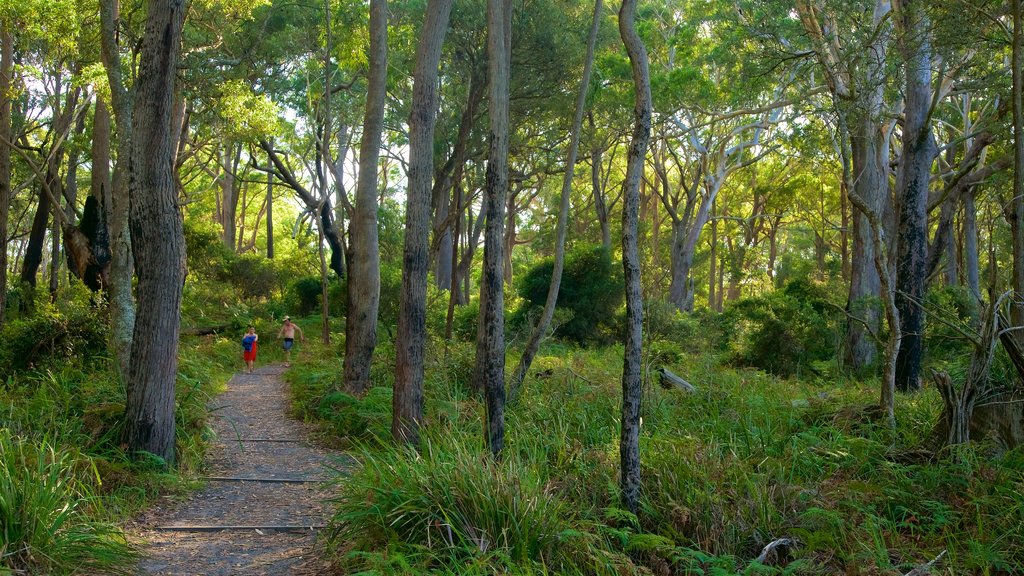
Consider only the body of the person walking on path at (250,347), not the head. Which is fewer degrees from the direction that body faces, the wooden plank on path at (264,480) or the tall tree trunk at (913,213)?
the wooden plank on path

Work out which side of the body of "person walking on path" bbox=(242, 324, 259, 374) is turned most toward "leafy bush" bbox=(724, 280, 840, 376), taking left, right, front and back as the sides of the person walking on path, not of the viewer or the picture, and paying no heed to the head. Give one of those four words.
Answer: left

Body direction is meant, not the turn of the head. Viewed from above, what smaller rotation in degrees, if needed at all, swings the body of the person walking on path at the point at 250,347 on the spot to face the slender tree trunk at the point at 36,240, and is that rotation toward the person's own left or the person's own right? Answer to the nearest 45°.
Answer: approximately 135° to the person's own right

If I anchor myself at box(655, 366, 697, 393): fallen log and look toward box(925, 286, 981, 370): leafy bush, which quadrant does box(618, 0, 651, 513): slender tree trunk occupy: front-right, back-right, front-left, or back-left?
back-right

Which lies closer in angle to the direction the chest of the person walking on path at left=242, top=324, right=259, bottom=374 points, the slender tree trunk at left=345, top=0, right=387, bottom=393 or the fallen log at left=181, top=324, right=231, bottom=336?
the slender tree trunk

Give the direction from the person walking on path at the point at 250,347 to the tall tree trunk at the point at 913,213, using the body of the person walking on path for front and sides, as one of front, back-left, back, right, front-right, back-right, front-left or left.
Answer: front-left

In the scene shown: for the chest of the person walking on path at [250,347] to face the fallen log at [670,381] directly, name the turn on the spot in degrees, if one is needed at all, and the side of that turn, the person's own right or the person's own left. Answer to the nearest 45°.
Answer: approximately 45° to the person's own left

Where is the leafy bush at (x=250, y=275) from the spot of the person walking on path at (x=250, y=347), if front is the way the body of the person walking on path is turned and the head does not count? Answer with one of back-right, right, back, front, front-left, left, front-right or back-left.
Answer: back

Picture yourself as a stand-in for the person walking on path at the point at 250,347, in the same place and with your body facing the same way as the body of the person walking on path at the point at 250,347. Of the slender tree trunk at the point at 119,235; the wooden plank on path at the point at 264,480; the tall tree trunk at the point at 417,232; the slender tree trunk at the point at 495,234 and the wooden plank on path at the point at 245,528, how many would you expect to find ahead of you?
5

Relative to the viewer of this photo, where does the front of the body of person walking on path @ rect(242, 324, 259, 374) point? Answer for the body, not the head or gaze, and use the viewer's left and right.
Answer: facing the viewer

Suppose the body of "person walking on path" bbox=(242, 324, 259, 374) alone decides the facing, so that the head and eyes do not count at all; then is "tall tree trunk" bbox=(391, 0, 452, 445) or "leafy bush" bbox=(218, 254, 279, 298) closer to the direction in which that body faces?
the tall tree trunk

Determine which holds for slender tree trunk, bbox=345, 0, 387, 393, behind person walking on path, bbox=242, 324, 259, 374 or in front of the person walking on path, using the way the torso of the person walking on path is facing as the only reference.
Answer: in front

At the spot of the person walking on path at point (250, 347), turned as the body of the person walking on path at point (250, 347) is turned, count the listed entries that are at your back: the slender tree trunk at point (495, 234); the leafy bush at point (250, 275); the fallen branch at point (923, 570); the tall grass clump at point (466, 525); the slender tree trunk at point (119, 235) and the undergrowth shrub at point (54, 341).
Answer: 1

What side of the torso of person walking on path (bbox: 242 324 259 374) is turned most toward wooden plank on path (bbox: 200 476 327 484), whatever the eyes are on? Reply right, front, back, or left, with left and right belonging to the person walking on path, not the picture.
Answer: front

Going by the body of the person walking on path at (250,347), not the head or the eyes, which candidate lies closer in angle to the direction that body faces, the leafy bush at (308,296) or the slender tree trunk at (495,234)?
the slender tree trunk

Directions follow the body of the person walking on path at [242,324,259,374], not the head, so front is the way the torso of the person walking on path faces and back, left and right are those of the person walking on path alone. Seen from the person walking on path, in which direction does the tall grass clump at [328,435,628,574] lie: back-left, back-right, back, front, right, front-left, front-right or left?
front
